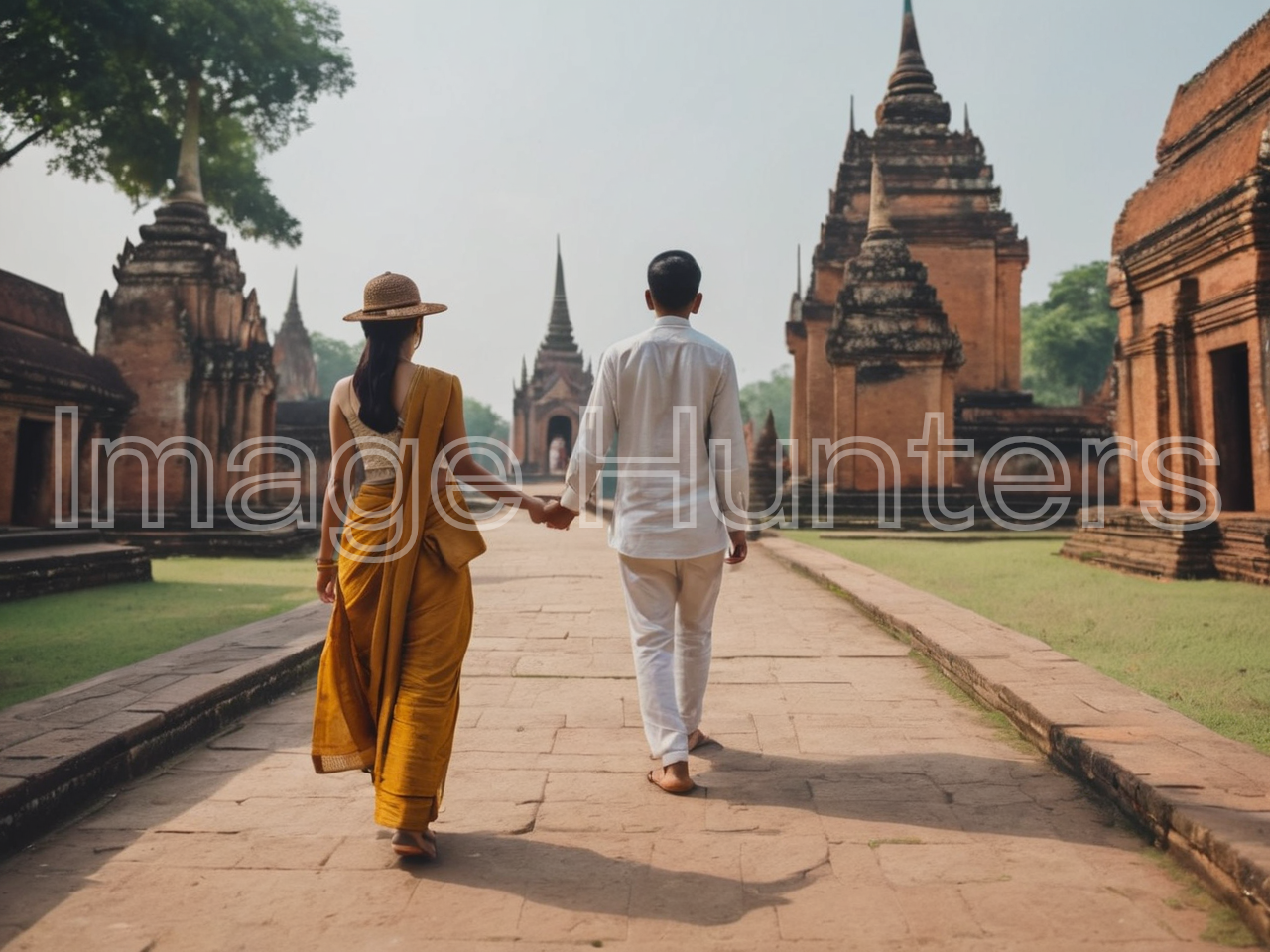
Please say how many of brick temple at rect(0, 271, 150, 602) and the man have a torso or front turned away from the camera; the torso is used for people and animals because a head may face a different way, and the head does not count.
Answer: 1

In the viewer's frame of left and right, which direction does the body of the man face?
facing away from the viewer

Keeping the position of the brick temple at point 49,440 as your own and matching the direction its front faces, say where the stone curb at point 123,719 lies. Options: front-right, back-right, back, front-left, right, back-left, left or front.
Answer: front-right

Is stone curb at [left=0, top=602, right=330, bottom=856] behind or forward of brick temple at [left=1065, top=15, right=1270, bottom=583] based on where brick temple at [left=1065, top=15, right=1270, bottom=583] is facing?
forward

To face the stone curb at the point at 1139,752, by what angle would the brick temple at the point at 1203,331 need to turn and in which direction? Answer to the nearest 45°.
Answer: approximately 45° to its left

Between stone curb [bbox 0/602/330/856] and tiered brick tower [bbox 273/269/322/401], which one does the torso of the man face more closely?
the tiered brick tower

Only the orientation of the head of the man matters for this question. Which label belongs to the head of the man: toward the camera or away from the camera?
away from the camera

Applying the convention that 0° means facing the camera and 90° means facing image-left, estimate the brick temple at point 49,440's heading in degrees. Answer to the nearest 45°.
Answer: approximately 315°

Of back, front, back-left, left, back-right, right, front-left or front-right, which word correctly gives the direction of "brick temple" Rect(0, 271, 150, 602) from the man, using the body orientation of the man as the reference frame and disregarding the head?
front-left

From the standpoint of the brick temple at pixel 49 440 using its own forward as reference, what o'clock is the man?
The man is roughly at 1 o'clock from the brick temple.

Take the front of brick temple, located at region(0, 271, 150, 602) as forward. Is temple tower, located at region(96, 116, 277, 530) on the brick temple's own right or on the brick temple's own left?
on the brick temple's own left

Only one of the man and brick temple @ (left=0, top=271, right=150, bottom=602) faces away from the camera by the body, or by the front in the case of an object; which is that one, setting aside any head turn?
the man

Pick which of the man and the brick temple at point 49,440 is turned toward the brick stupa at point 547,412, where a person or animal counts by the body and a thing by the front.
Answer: the man

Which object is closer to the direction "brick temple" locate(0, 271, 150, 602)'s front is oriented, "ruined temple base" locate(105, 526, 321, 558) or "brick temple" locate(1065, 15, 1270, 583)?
the brick temple

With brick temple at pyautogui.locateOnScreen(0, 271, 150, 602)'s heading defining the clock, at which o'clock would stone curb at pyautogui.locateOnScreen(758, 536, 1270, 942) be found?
The stone curb is roughly at 1 o'clock from the brick temple.
